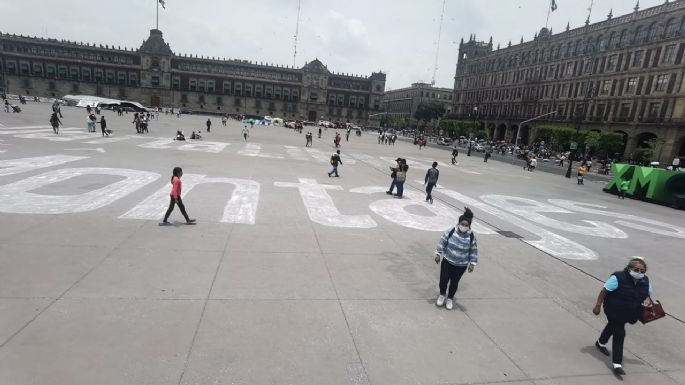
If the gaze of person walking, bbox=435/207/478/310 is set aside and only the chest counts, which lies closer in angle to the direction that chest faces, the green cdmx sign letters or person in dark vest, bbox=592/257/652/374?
the person in dark vest

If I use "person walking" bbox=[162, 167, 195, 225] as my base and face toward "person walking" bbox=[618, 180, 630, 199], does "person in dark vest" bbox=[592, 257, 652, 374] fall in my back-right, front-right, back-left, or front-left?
front-right

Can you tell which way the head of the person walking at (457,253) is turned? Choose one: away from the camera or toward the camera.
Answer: toward the camera

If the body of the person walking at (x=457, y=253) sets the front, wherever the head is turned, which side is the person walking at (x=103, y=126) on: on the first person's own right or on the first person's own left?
on the first person's own right

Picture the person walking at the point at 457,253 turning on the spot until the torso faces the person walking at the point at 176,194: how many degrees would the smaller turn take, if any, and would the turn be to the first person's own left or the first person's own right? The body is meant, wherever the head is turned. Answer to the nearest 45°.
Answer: approximately 90° to the first person's own right

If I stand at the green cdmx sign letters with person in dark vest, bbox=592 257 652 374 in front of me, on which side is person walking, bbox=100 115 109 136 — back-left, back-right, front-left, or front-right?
front-right

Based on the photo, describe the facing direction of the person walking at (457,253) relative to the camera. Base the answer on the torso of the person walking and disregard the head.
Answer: toward the camera

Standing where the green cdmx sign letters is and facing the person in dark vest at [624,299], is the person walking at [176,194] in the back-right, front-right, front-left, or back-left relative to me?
front-right

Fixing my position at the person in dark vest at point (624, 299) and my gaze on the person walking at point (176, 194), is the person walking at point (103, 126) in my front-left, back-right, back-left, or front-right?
front-right

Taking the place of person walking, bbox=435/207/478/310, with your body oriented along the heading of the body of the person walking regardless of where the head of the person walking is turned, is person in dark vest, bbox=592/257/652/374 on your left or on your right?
on your left

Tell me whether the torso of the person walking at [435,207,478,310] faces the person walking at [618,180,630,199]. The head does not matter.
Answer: no

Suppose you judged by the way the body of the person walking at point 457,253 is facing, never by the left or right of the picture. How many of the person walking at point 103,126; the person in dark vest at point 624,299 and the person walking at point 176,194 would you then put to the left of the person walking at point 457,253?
1
